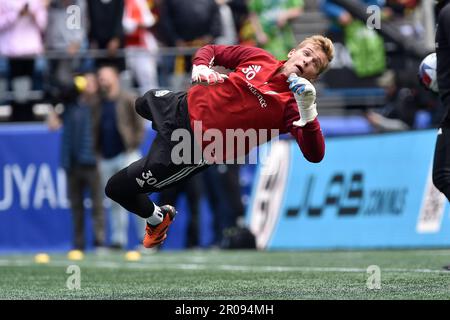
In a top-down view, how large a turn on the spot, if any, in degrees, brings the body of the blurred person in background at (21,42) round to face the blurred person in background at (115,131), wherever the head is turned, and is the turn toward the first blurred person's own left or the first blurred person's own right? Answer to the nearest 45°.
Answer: approximately 45° to the first blurred person's own left

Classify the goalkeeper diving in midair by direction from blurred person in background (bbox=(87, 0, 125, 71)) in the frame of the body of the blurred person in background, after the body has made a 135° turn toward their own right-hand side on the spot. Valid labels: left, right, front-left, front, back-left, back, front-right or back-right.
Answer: back-left

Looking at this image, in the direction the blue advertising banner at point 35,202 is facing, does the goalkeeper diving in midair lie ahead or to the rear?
ahead

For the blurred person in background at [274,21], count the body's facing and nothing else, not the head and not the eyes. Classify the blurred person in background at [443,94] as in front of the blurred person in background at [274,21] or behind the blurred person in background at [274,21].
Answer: in front

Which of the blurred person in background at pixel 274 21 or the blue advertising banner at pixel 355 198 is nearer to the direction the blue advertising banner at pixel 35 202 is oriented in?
the blue advertising banner

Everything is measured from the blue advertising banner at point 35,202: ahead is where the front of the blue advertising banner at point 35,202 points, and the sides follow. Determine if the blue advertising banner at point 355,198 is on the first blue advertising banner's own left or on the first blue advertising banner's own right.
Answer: on the first blue advertising banner's own left

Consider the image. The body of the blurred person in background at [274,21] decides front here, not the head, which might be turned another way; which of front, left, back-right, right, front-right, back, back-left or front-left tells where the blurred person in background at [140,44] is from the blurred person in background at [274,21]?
right

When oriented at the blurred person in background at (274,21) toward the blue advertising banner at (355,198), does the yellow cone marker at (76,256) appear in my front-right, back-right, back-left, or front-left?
front-right

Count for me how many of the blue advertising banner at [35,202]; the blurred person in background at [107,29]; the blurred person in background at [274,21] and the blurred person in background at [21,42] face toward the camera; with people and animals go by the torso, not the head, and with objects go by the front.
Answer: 4

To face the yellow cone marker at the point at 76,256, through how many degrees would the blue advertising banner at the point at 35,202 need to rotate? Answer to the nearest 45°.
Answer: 0° — it already faces it

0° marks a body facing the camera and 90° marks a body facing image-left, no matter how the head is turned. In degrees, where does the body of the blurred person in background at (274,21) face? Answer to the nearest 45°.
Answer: approximately 0°

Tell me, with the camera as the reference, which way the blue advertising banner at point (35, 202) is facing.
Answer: facing the viewer

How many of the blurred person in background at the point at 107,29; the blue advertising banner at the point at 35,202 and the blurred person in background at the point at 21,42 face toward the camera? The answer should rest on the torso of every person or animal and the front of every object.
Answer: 3

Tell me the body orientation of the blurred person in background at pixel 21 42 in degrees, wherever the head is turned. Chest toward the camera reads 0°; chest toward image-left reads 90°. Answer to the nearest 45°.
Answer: approximately 0°

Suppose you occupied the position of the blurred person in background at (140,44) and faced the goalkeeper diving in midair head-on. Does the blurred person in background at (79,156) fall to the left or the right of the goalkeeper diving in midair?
right

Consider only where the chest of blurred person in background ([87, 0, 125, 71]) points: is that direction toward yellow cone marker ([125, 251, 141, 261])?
yes

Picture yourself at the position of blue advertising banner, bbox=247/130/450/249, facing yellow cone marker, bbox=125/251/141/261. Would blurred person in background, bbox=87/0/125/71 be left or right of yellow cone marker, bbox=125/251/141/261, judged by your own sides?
right
